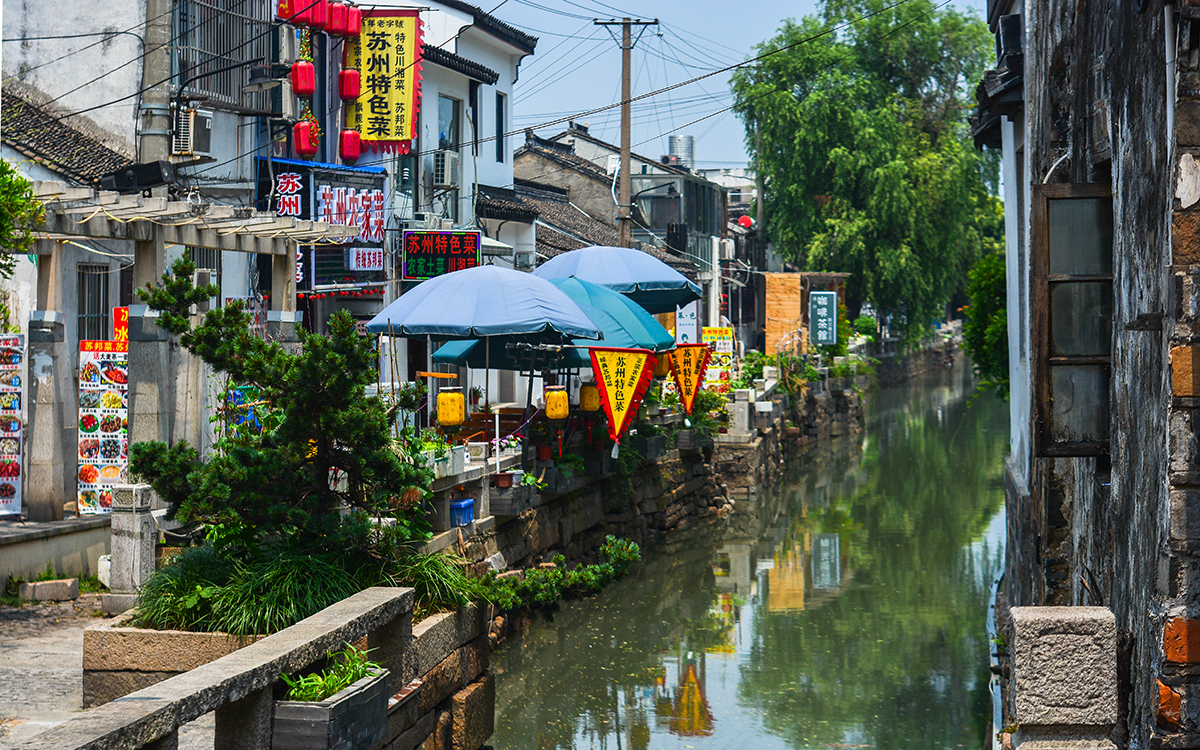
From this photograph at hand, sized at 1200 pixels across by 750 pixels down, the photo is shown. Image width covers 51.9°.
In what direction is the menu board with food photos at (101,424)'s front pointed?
toward the camera

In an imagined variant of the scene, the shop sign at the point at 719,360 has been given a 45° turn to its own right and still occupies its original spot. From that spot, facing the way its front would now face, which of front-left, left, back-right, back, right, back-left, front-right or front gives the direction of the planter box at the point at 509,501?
front-left

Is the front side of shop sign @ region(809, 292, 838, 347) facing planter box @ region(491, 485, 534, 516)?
yes

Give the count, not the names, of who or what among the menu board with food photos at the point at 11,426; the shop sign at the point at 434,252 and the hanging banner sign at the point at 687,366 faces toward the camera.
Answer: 3

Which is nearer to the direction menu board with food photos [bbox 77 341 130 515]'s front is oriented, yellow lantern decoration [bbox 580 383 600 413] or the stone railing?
the stone railing

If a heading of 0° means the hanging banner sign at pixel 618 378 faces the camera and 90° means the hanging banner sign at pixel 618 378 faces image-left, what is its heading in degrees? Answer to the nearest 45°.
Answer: approximately 0°

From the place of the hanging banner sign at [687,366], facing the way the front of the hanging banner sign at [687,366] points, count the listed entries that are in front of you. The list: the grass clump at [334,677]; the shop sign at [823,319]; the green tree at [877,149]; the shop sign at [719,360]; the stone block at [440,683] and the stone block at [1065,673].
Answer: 3

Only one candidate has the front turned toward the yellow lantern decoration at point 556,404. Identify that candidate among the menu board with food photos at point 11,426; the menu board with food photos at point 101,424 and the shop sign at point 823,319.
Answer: the shop sign

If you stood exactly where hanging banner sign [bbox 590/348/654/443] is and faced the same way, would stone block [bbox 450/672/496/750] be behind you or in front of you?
in front

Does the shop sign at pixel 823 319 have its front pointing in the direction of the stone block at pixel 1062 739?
yes

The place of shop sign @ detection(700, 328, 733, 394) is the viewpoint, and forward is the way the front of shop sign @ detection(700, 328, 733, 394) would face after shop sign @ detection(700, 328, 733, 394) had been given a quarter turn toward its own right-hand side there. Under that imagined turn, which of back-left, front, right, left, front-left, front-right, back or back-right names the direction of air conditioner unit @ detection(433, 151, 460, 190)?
front-left

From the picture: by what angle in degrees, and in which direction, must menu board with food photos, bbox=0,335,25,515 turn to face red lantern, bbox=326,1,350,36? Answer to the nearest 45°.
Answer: approximately 135° to its left

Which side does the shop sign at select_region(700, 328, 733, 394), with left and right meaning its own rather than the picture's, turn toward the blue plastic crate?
front

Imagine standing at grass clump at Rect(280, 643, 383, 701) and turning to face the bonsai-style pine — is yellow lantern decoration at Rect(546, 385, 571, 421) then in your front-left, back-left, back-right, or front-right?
front-right

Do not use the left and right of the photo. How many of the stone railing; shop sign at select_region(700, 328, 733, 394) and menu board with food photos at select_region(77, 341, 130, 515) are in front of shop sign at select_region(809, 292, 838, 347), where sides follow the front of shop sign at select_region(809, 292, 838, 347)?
3

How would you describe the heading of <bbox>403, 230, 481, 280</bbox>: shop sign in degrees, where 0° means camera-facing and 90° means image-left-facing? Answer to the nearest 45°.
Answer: approximately 0°

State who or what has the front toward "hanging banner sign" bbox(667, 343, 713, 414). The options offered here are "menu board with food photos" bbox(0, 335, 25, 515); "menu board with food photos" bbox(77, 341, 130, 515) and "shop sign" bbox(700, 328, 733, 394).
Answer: the shop sign
